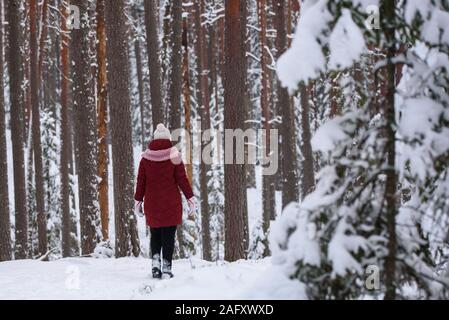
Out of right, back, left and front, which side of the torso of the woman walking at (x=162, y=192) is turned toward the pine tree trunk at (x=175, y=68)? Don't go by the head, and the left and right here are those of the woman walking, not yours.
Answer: front

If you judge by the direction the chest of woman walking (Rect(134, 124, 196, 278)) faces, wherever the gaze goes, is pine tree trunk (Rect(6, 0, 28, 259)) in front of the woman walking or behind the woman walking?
in front

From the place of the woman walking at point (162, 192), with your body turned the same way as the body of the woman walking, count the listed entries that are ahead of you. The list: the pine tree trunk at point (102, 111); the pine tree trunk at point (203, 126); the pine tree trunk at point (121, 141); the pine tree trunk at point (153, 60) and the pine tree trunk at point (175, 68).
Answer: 5

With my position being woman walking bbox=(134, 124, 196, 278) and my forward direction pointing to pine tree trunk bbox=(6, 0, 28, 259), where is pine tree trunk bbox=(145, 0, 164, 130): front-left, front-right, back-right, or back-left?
front-right

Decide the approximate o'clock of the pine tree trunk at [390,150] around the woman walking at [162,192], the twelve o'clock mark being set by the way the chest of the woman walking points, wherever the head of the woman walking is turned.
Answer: The pine tree trunk is roughly at 5 o'clock from the woman walking.

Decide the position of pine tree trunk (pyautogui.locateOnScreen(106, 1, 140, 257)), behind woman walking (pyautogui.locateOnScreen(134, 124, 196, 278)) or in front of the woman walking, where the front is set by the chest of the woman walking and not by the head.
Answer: in front

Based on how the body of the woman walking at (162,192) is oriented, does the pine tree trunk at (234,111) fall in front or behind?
in front

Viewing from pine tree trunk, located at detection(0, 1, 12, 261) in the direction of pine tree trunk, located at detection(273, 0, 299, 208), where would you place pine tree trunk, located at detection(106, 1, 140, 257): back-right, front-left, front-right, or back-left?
front-right

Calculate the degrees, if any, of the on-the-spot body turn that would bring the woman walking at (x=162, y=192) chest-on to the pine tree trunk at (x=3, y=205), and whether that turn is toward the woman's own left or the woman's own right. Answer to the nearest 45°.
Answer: approximately 45° to the woman's own left

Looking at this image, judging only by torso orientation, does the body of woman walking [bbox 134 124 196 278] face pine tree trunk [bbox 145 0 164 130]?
yes

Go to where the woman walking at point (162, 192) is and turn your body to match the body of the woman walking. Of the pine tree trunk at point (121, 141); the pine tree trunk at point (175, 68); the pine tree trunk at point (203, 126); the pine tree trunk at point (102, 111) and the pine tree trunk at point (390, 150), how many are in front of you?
4

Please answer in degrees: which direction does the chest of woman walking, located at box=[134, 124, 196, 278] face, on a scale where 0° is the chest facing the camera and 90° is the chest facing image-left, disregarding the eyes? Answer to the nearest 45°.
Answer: approximately 180°
